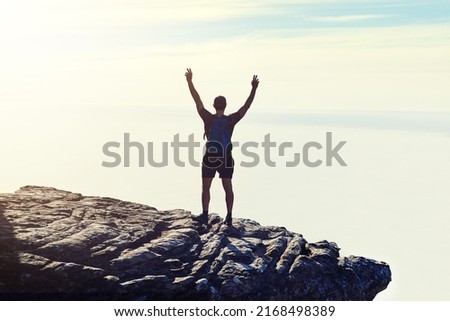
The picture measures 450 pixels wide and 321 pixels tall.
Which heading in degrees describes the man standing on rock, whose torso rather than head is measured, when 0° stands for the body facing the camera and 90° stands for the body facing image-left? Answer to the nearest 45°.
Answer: approximately 180°
